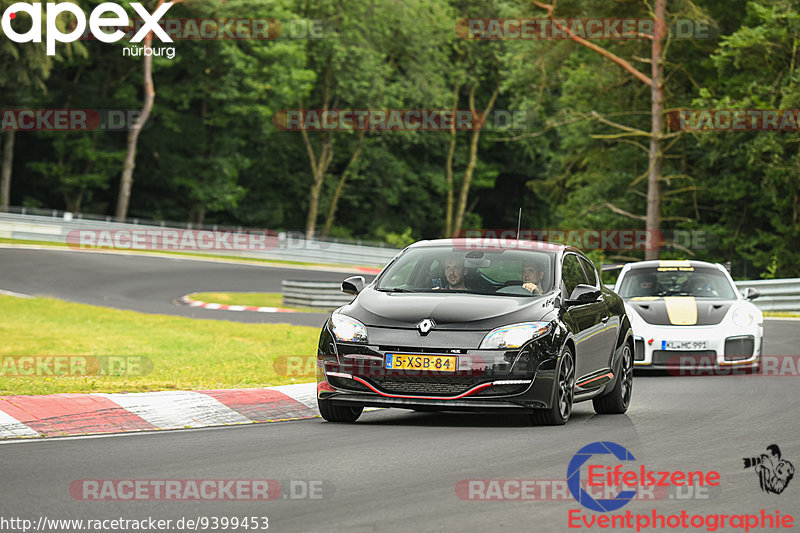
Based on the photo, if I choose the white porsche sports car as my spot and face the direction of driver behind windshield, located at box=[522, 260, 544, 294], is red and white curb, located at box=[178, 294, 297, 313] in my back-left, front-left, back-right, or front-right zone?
back-right

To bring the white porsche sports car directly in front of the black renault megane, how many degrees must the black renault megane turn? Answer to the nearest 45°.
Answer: approximately 180°

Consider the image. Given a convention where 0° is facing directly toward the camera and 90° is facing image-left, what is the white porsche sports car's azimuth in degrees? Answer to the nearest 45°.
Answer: approximately 0°

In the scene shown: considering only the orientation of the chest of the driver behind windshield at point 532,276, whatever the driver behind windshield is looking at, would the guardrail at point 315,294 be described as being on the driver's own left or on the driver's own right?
on the driver's own right

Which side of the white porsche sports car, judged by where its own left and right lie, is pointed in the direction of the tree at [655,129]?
back

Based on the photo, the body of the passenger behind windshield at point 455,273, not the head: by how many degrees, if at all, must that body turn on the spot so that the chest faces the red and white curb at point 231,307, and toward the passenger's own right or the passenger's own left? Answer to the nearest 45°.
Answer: approximately 135° to the passenger's own right

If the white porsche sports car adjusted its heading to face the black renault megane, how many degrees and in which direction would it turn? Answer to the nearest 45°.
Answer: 0° — it already faces it

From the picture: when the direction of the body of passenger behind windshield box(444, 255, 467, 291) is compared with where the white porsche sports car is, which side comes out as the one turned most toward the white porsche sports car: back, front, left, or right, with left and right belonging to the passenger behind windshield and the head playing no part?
back

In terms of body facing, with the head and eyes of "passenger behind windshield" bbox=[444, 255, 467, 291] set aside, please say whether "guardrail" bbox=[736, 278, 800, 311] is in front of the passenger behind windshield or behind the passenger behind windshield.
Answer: behind

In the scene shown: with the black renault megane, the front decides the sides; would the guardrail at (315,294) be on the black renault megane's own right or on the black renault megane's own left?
on the black renault megane's own right

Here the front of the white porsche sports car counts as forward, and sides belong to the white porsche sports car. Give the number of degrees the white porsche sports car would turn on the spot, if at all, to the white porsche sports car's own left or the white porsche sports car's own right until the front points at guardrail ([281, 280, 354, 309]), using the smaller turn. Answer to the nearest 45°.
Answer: approximately 135° to the white porsche sports car's own right
